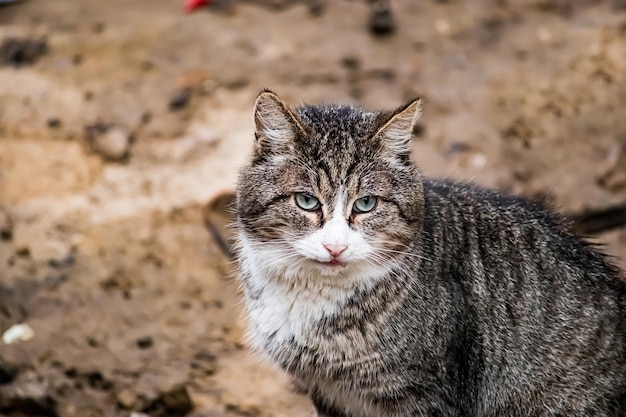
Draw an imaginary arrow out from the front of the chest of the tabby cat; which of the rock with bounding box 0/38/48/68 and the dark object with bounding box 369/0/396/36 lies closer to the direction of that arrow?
the rock

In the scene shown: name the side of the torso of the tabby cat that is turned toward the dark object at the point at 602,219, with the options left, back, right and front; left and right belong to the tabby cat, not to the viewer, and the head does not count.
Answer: back

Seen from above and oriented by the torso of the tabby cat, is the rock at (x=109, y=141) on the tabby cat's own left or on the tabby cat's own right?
on the tabby cat's own right

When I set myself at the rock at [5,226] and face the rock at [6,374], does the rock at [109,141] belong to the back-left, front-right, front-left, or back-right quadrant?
back-left

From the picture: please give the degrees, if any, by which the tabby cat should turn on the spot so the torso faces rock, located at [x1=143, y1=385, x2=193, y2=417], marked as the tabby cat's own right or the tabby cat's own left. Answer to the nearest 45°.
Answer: approximately 45° to the tabby cat's own right

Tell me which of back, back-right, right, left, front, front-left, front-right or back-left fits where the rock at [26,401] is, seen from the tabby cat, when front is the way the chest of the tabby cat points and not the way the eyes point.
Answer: front-right

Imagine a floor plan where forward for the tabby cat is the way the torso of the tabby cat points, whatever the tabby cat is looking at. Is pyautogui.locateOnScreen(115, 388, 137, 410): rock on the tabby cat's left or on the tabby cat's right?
on the tabby cat's right

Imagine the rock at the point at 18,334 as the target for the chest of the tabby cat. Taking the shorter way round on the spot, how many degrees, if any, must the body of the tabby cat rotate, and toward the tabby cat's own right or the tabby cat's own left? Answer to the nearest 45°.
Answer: approximately 45° to the tabby cat's own right

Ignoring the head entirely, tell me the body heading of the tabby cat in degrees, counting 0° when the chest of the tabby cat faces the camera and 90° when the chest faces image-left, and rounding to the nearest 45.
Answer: approximately 45°

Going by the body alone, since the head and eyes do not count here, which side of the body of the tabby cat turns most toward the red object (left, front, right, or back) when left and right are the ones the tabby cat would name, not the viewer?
right

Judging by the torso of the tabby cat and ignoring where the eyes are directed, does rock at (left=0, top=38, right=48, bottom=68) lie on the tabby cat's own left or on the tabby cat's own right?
on the tabby cat's own right
